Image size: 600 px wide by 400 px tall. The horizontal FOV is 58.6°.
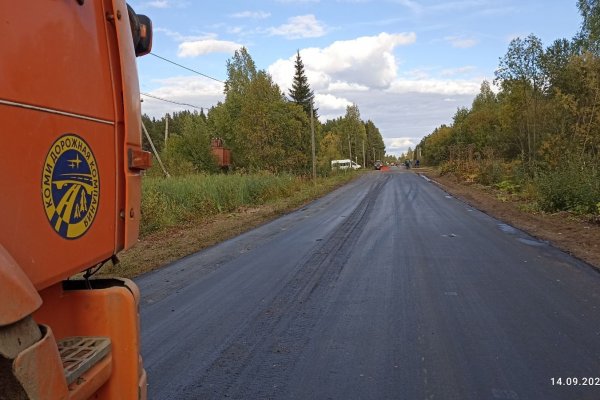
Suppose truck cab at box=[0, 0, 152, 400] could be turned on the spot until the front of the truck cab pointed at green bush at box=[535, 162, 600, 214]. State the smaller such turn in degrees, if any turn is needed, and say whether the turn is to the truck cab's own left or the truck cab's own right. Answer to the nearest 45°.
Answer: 0° — it already faces it

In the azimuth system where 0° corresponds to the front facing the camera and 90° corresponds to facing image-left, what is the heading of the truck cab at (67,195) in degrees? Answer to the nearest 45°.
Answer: approximately 225°
